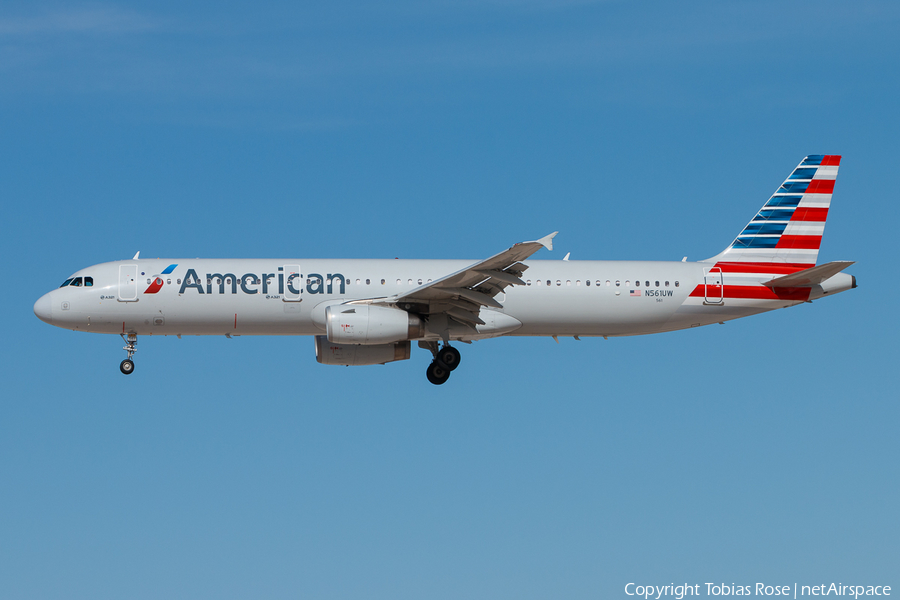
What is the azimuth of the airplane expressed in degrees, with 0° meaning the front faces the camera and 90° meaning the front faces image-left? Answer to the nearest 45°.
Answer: approximately 90°
